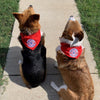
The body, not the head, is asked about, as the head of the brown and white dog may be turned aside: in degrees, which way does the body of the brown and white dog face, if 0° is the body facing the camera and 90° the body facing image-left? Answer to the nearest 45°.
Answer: approximately 180°

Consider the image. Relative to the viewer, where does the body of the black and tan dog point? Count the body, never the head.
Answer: away from the camera

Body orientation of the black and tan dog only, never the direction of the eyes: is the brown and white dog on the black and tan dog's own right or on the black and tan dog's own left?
on the black and tan dog's own right

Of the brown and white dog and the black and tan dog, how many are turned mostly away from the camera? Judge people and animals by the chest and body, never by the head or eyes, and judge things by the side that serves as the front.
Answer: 2

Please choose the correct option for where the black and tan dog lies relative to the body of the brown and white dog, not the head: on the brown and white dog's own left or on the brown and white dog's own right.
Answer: on the brown and white dog's own left
